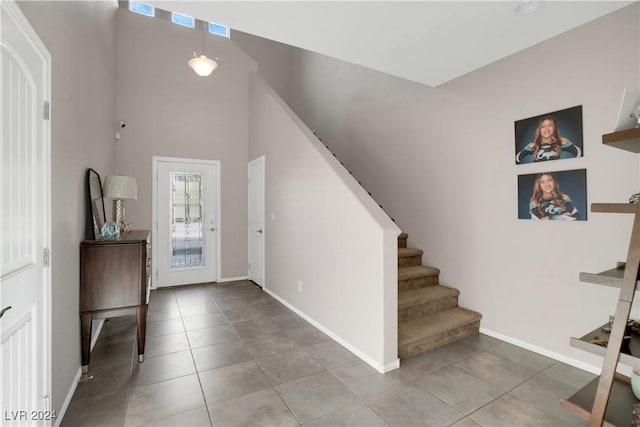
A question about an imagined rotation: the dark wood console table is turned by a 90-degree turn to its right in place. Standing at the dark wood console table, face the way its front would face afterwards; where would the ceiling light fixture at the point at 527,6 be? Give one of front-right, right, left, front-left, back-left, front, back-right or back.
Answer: front-left

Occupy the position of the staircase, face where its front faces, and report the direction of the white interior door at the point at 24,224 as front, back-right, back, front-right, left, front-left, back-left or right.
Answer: right

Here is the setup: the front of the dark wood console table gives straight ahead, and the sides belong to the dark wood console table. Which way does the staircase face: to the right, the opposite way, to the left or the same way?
to the right

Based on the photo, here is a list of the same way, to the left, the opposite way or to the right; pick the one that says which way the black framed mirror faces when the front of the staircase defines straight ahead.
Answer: to the left

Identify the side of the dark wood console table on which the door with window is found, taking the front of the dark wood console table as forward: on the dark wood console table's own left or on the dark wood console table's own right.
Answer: on the dark wood console table's own left

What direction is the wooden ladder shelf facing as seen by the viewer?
to the viewer's left

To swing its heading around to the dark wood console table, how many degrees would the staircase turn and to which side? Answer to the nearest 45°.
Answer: approximately 90° to its right

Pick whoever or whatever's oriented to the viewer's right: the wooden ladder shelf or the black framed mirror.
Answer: the black framed mirror

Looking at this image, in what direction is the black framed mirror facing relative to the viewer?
to the viewer's right

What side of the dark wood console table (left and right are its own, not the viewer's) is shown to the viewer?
right
